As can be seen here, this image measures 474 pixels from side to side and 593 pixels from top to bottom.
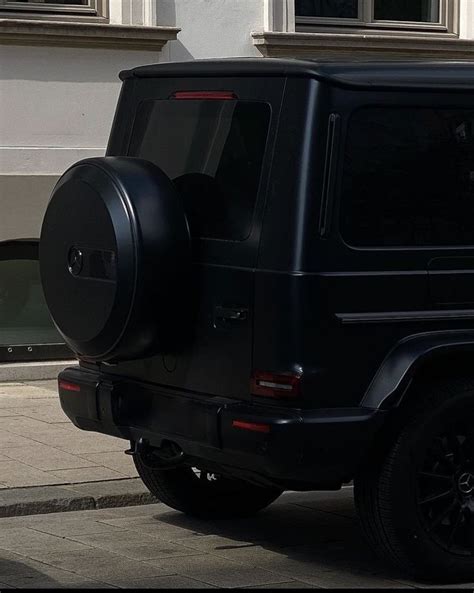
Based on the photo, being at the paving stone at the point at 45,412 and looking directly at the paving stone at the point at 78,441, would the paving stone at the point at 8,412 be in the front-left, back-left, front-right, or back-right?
back-right

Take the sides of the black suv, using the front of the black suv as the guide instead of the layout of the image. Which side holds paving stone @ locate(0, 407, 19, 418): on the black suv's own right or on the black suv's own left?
on the black suv's own left

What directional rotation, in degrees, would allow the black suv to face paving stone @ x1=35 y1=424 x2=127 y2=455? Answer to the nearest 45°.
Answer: approximately 90° to its left

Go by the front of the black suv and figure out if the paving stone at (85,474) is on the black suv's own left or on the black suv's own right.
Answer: on the black suv's own left

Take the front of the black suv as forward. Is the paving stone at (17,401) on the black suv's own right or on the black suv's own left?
on the black suv's own left

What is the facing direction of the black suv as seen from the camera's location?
facing away from the viewer and to the right of the viewer

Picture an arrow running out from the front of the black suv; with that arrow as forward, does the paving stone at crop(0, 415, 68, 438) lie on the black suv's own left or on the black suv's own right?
on the black suv's own left
